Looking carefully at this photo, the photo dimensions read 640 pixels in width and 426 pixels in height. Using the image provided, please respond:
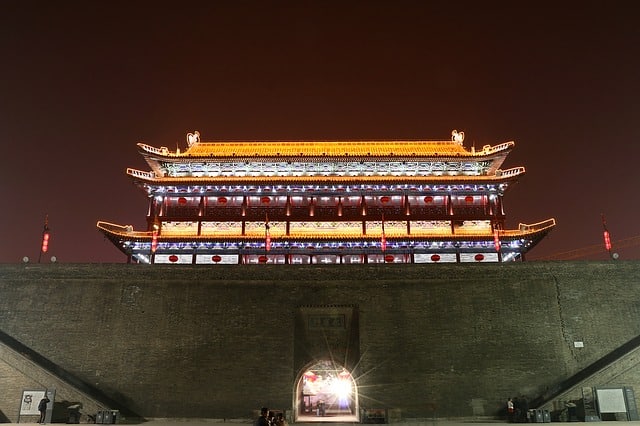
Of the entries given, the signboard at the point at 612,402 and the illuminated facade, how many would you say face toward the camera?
2

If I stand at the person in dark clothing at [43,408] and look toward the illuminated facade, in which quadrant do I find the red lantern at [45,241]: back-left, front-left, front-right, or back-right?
front-left

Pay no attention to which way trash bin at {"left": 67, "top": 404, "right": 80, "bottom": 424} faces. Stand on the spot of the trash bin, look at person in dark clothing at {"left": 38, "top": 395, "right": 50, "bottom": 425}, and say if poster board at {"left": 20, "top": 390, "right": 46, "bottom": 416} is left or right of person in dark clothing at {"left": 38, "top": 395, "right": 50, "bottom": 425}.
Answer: right

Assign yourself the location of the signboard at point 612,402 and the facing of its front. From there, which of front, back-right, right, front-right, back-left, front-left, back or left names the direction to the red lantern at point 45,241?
right

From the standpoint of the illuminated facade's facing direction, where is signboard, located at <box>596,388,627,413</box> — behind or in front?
in front

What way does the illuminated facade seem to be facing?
toward the camera

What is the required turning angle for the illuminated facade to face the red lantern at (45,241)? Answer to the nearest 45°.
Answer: approximately 90° to its right

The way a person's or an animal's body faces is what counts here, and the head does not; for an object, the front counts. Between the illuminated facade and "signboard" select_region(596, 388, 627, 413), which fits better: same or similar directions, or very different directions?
same or similar directions

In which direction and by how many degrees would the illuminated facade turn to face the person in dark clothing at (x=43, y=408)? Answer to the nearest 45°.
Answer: approximately 45° to its right
